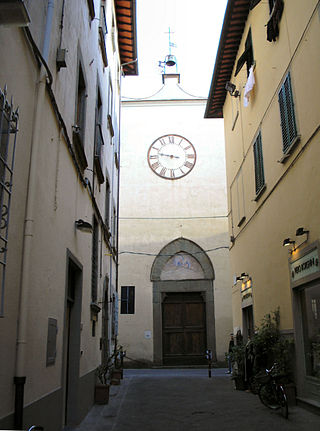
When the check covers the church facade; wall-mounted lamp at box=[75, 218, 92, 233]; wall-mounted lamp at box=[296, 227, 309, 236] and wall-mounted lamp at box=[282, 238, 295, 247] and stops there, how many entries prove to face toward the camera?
1

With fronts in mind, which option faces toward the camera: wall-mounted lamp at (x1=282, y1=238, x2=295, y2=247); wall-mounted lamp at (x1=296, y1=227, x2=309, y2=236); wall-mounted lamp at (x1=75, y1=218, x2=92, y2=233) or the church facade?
the church facade

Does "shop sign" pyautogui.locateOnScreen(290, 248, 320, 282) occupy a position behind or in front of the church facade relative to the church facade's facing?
in front

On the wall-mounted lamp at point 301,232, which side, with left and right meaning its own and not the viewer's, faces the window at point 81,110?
front

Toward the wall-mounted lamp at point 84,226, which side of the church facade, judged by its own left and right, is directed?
front

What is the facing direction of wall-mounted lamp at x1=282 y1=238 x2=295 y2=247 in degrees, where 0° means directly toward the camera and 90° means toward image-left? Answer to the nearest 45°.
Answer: approximately 90°

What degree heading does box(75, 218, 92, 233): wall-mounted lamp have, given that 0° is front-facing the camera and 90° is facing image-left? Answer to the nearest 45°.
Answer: approximately 270°

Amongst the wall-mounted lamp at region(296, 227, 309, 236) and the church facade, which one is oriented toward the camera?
the church facade

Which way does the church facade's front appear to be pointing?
toward the camera

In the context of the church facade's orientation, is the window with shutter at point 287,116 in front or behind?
in front

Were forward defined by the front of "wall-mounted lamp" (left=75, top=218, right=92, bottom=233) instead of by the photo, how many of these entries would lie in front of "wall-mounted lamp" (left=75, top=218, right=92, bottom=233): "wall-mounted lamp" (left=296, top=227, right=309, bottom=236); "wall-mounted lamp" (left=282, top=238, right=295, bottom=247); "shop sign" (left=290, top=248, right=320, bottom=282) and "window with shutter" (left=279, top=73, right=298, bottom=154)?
4

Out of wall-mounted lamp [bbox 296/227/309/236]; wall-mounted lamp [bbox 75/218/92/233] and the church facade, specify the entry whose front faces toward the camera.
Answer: the church facade

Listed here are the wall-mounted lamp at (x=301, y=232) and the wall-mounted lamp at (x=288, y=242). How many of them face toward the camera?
0

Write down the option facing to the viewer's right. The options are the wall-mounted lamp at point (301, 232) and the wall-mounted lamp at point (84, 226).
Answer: the wall-mounted lamp at point (84, 226)

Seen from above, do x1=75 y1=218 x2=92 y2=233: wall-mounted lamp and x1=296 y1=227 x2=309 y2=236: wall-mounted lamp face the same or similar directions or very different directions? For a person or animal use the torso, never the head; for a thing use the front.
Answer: very different directions

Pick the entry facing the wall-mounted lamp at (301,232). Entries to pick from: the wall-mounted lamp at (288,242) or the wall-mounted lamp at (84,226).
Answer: the wall-mounted lamp at (84,226)

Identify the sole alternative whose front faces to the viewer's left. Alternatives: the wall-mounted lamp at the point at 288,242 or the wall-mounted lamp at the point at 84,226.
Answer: the wall-mounted lamp at the point at 288,242

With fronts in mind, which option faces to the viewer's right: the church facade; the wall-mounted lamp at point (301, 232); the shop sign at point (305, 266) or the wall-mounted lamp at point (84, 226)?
the wall-mounted lamp at point (84, 226)

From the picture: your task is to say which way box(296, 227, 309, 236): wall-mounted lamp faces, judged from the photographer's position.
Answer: facing to the left of the viewer
